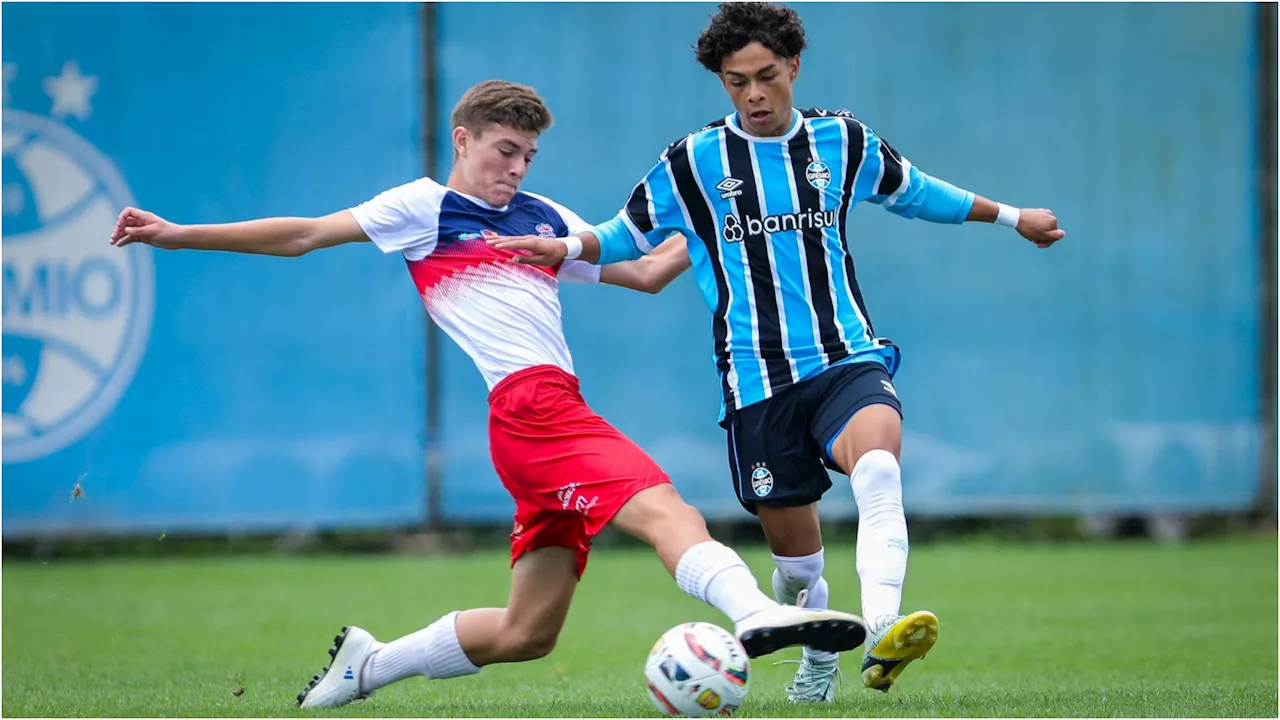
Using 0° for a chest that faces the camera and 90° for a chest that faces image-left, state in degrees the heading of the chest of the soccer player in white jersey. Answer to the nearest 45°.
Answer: approximately 315°

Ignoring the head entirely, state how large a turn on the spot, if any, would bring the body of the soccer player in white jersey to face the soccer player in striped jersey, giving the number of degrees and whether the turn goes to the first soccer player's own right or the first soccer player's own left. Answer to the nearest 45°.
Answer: approximately 45° to the first soccer player's own left

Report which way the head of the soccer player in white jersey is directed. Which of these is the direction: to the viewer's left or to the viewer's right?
to the viewer's right

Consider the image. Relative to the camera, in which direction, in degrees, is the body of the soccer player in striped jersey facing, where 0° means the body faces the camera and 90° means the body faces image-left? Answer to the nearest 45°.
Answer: approximately 0°

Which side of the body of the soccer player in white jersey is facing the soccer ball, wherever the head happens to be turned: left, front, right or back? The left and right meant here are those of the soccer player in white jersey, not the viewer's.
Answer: front

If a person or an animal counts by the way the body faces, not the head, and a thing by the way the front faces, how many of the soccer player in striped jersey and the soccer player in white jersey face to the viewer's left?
0

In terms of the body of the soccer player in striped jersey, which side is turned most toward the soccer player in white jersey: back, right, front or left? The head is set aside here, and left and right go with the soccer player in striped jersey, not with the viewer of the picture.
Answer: right
